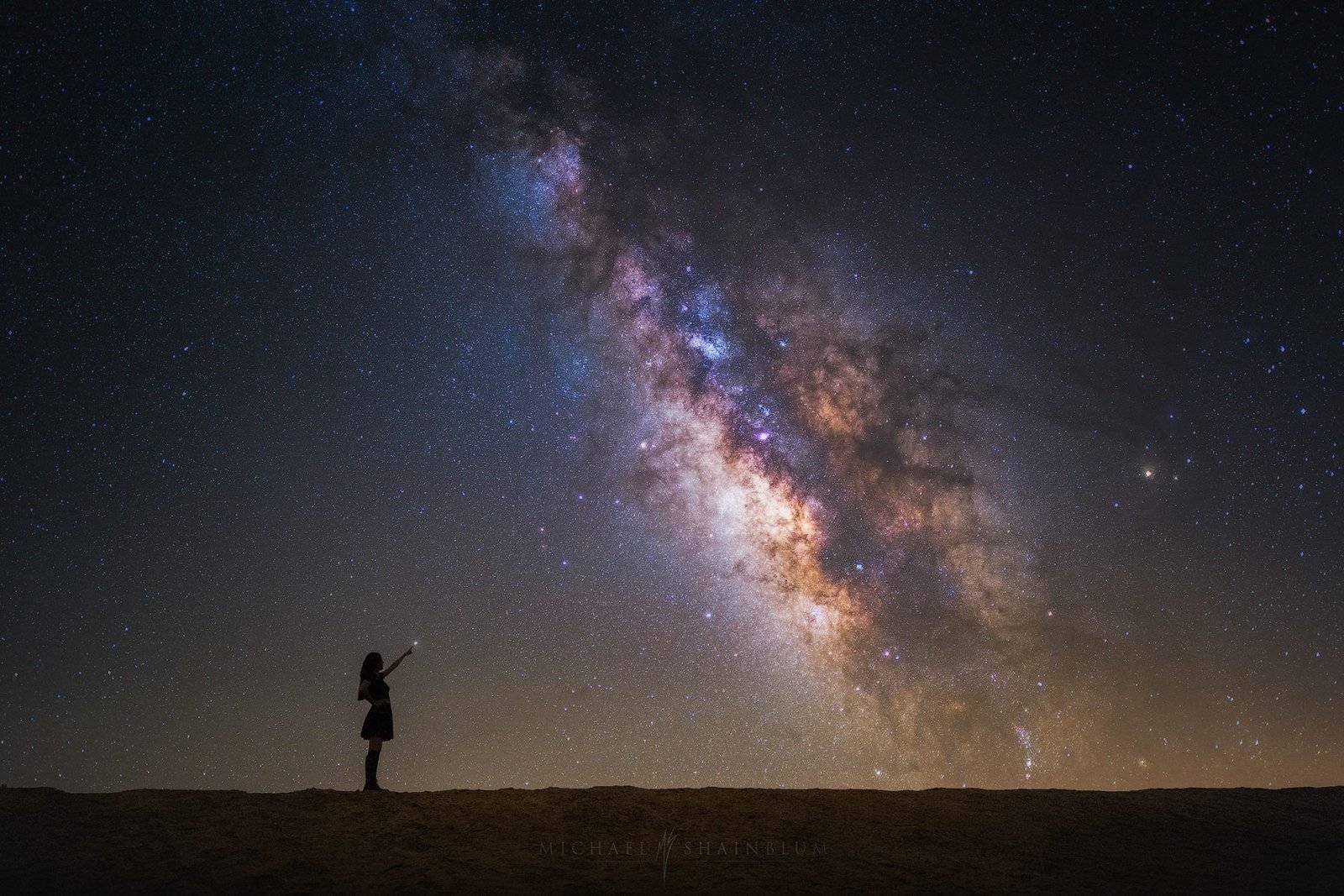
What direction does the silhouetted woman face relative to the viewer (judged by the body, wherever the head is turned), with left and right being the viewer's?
facing to the right of the viewer
